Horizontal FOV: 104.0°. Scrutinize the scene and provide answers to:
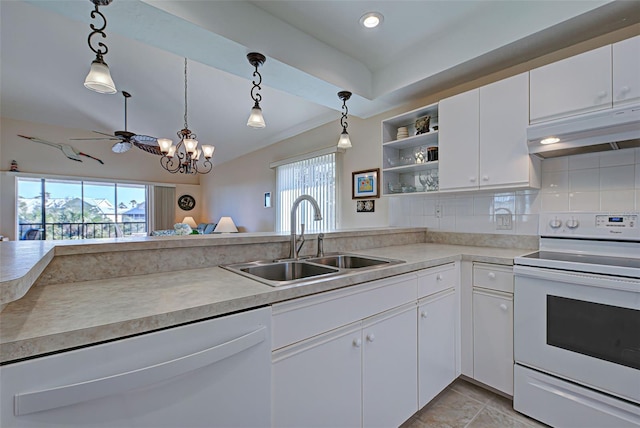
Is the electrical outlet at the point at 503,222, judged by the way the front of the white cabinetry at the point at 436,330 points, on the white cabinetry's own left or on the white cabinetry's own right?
on the white cabinetry's own left

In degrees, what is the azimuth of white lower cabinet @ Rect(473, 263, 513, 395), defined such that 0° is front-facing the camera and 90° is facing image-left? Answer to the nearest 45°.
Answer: approximately 45°

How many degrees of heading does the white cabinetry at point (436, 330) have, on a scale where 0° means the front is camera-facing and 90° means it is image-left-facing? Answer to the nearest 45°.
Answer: approximately 315°

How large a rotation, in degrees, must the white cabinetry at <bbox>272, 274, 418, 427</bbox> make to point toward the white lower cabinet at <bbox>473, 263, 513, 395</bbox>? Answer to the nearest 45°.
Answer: approximately 90° to its left

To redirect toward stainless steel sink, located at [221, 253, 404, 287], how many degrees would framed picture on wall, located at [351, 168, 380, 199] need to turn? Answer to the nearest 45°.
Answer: approximately 45° to its left
